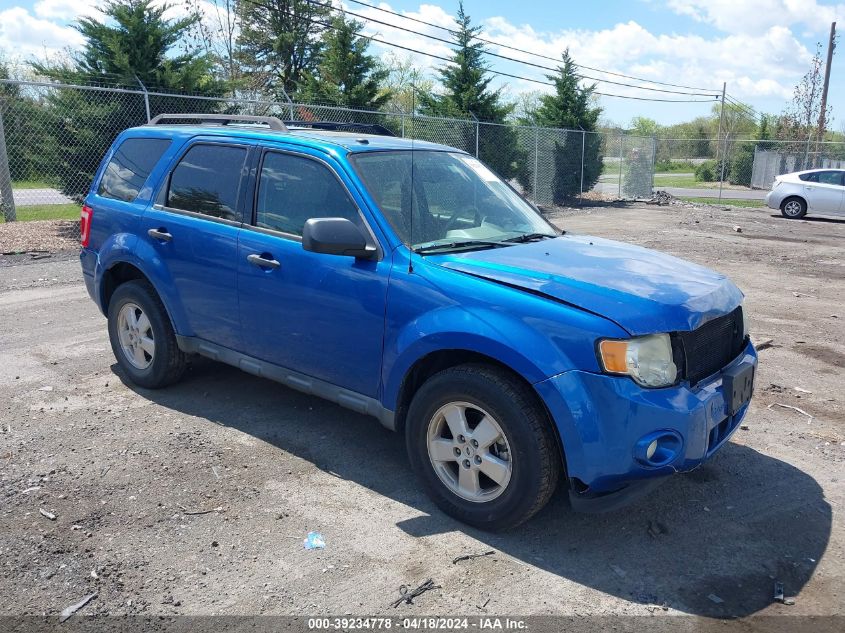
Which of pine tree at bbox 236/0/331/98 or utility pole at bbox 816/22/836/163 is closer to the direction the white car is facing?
the utility pole

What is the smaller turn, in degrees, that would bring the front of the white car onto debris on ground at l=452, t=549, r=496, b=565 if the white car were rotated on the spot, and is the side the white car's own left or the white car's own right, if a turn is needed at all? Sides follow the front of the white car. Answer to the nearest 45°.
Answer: approximately 90° to the white car's own right

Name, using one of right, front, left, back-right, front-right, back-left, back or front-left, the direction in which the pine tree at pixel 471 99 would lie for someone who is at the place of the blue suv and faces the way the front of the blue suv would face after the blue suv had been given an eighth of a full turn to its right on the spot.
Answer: back

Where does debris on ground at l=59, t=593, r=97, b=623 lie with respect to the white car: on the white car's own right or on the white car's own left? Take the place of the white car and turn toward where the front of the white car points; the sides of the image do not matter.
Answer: on the white car's own right

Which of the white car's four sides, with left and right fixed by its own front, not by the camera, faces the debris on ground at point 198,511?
right

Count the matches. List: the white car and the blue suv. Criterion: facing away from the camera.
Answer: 0

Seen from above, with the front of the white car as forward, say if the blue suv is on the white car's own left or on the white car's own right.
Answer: on the white car's own right

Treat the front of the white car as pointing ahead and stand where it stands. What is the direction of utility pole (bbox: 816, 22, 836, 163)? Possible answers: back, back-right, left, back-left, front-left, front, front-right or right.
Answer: left

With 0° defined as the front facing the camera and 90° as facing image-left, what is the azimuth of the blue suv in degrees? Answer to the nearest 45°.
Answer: approximately 315°

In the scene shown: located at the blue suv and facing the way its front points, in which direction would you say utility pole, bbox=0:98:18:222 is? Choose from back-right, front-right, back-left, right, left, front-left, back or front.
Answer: back

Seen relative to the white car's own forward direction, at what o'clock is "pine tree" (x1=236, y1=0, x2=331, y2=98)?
The pine tree is roughly at 6 o'clock from the white car.

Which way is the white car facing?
to the viewer's right

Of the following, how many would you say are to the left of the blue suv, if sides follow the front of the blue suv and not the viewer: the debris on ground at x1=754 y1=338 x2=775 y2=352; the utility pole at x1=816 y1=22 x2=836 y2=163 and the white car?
3

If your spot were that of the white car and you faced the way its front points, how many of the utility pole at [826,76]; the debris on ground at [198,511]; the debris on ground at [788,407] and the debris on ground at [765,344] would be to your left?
1
